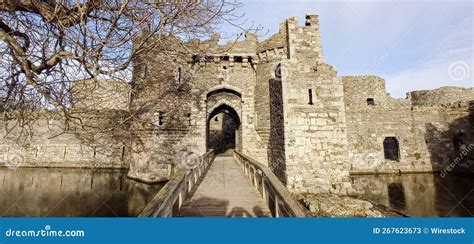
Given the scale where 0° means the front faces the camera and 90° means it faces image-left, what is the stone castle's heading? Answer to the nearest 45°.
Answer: approximately 0°

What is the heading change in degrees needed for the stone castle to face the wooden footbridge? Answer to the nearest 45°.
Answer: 0° — it already faces it
